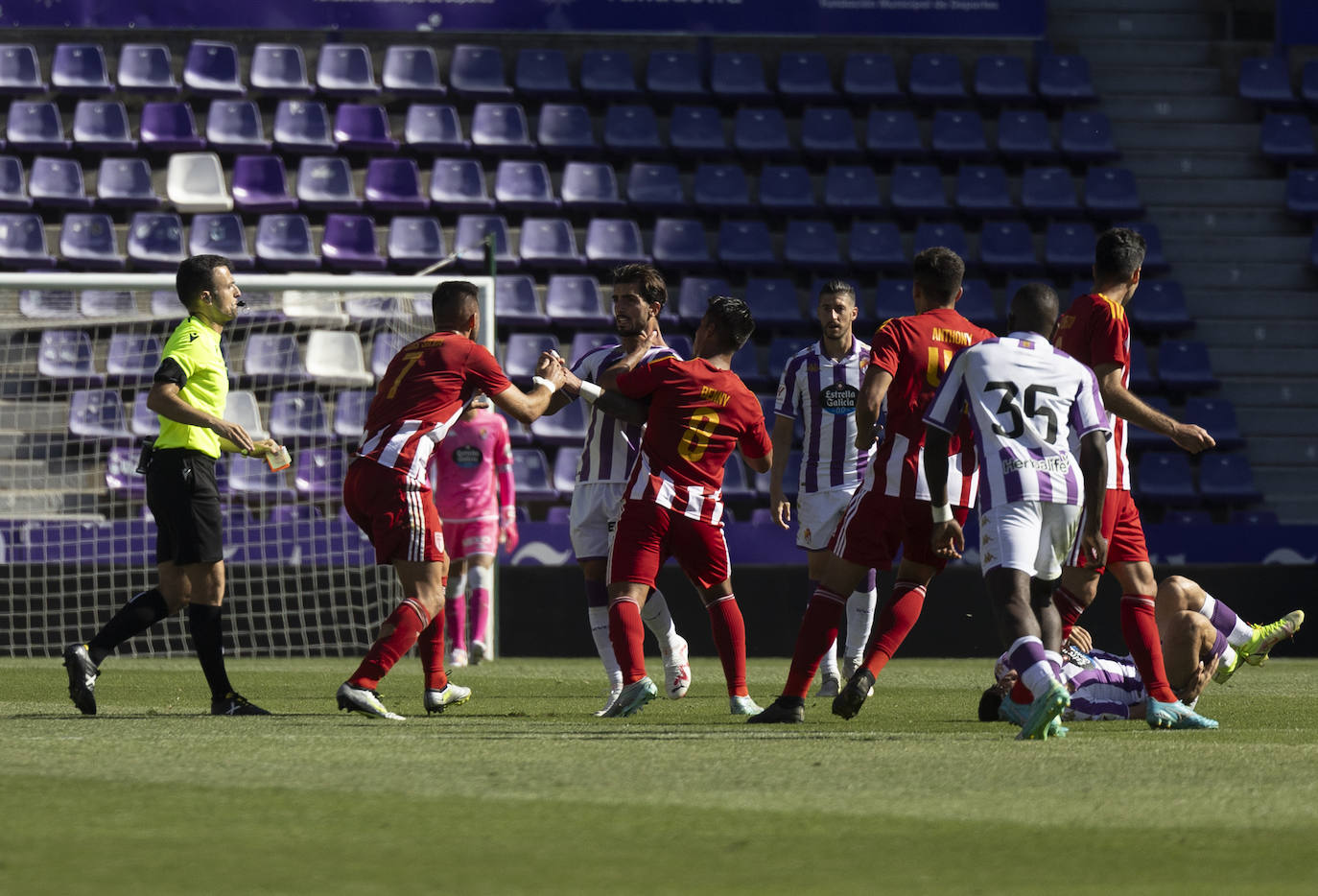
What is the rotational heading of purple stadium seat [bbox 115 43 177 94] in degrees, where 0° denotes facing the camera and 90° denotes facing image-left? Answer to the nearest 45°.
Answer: approximately 0°

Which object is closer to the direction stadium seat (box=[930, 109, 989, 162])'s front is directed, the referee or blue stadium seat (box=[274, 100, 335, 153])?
the referee

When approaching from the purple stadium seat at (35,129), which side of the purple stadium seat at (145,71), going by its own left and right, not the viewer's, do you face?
right

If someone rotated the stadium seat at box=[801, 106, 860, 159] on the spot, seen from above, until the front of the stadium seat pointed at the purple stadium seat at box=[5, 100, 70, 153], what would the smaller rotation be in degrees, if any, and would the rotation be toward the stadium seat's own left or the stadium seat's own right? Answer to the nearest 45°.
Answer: approximately 90° to the stadium seat's own right

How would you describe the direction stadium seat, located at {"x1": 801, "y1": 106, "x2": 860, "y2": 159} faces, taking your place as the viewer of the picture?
facing the viewer

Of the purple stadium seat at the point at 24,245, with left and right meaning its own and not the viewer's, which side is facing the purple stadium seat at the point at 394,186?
left

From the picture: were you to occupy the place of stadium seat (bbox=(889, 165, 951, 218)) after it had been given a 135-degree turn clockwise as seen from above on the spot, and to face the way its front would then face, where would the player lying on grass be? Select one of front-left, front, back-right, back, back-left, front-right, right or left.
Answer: back-left

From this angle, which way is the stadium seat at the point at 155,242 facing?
toward the camera

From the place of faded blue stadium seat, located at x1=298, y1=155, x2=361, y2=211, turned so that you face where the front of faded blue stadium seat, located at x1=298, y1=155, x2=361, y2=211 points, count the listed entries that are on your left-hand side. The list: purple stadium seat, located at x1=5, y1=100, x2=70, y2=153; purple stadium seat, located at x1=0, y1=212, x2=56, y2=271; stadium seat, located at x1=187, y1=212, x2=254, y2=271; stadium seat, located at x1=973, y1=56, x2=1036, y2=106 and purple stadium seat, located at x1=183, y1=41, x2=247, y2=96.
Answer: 1

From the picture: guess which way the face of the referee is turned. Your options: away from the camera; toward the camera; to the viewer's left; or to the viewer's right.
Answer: to the viewer's right

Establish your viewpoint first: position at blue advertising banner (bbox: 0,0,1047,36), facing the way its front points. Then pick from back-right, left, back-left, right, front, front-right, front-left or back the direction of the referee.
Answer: front

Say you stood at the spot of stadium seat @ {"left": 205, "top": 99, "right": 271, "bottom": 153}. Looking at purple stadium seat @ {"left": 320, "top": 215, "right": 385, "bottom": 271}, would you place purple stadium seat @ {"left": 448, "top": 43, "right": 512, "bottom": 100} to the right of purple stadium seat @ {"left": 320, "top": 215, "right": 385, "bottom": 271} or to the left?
left

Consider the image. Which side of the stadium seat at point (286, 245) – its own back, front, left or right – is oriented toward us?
front

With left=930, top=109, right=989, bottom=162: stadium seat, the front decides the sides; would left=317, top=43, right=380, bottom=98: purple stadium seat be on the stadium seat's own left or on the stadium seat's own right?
on the stadium seat's own right

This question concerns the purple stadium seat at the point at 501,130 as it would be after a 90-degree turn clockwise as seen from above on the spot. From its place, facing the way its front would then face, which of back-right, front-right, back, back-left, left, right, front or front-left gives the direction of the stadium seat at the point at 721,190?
back
